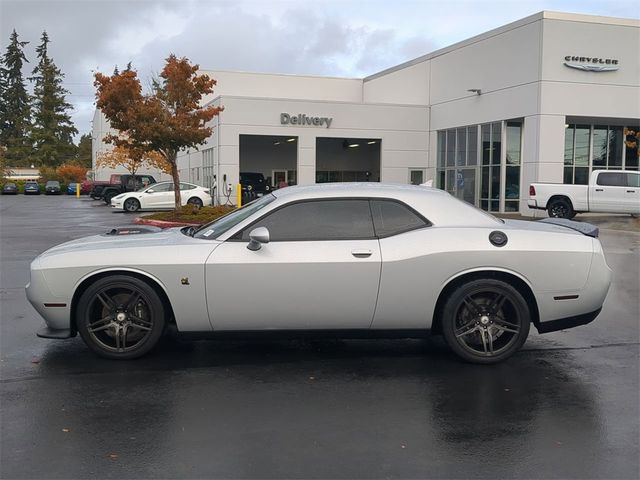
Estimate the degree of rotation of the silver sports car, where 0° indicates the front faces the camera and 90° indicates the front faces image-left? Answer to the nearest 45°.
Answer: approximately 90°

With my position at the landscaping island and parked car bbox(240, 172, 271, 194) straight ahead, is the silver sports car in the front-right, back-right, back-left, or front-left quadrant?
back-right

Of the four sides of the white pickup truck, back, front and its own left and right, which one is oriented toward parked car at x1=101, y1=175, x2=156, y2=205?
back

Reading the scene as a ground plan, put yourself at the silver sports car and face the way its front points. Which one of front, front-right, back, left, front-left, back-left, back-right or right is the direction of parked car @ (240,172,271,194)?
right

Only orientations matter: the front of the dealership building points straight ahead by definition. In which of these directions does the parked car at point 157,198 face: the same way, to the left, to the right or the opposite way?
to the right

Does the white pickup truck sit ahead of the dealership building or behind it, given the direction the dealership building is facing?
ahead

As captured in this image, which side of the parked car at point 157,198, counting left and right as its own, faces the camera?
left

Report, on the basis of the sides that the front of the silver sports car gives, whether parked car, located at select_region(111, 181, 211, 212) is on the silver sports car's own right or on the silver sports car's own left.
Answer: on the silver sports car's own right

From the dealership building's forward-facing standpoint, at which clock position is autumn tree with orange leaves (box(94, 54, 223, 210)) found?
The autumn tree with orange leaves is roughly at 2 o'clock from the dealership building.

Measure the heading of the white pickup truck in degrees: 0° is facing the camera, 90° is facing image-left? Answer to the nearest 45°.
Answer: approximately 270°

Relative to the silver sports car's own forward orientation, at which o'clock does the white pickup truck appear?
The white pickup truck is roughly at 4 o'clock from the silver sports car.

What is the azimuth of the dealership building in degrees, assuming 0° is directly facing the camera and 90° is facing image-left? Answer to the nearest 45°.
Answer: approximately 0°

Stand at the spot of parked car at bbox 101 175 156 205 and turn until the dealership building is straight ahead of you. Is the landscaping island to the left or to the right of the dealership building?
right
